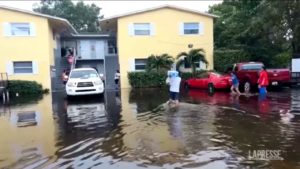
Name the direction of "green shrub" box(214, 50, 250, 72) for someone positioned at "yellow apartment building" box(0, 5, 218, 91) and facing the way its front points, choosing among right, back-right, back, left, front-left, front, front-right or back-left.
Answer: left

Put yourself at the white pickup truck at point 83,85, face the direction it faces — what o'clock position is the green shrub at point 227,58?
The green shrub is roughly at 8 o'clock from the white pickup truck.

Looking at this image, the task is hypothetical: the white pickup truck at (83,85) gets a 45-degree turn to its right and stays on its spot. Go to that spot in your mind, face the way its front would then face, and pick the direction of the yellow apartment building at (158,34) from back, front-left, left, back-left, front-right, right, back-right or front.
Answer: back

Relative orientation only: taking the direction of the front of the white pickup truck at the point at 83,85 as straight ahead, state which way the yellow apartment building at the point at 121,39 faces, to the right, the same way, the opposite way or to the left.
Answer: the same way

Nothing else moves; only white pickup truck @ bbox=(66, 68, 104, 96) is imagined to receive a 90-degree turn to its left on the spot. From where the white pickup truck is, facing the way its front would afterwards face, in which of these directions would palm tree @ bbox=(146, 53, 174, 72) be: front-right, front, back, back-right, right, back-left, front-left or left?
front-left

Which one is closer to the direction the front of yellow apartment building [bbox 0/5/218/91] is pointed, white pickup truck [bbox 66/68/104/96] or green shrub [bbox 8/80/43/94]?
the white pickup truck

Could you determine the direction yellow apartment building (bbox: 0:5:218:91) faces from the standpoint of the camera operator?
facing the viewer

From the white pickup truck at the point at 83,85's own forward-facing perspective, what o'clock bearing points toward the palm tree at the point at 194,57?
The palm tree is roughly at 8 o'clock from the white pickup truck.

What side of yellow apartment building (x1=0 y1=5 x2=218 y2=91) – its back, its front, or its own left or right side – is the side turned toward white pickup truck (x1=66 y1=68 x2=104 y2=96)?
front

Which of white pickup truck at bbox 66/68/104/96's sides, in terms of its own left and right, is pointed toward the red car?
left

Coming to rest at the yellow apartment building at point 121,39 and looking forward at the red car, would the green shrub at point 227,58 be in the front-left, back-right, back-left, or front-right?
front-left

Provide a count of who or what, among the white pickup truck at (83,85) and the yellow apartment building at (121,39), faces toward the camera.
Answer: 2

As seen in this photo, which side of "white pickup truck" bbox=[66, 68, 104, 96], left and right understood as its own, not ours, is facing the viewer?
front
